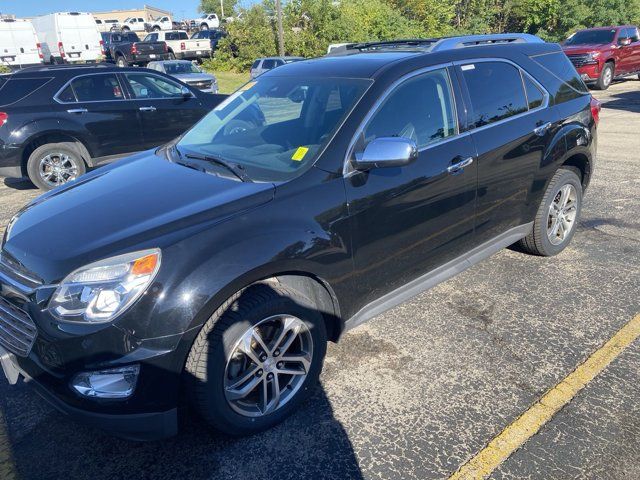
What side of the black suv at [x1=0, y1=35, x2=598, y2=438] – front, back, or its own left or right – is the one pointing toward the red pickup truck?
back

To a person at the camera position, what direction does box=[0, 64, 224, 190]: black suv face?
facing to the right of the viewer

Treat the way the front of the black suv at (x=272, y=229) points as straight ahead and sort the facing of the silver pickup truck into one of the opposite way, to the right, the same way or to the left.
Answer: to the left

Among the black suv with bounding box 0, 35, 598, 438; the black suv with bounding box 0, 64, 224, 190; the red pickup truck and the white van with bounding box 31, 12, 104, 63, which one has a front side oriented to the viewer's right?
the black suv with bounding box 0, 64, 224, 190

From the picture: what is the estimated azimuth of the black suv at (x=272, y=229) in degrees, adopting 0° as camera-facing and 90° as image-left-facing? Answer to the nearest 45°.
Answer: approximately 45°

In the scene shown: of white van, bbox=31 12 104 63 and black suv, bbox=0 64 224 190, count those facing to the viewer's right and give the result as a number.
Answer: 1

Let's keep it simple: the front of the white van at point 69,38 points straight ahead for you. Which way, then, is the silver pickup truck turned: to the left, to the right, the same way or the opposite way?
the opposite way

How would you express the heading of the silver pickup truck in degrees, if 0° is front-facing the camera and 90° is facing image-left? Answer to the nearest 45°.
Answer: approximately 315°

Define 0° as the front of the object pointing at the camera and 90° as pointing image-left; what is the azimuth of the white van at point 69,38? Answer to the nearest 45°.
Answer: approximately 135°

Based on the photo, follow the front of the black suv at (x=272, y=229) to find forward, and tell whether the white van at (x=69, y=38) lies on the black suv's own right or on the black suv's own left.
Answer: on the black suv's own right
